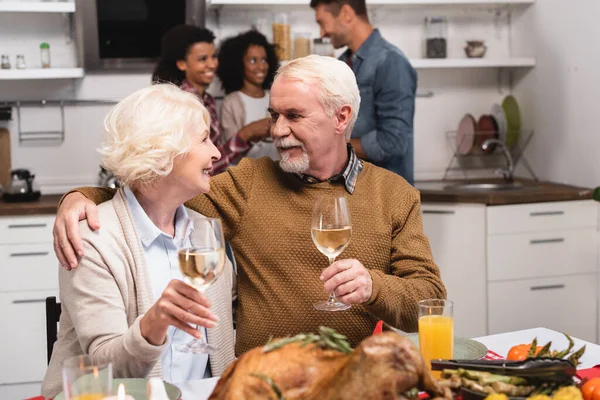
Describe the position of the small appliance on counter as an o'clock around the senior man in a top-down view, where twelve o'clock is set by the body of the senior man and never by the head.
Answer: The small appliance on counter is roughly at 5 o'clock from the senior man.

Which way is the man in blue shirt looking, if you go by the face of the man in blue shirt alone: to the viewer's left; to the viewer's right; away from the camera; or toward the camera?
to the viewer's left

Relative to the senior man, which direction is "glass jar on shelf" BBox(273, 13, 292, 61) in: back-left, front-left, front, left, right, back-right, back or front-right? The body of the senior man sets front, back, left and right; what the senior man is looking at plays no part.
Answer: back

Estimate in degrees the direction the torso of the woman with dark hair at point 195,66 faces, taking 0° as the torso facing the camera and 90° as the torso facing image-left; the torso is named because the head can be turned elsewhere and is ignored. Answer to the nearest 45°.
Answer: approximately 315°

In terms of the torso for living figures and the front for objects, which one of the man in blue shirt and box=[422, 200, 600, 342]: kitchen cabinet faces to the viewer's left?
the man in blue shirt

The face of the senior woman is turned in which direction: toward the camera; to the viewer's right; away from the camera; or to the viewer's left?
to the viewer's right

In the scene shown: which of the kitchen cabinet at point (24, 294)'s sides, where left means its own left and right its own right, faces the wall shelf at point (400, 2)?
left

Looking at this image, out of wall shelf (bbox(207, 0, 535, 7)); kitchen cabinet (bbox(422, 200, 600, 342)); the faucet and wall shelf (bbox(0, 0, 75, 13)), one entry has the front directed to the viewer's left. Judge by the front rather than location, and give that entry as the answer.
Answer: the faucet

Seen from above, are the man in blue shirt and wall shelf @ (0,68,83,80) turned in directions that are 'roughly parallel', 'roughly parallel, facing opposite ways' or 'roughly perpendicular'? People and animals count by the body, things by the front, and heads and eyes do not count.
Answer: roughly perpendicular

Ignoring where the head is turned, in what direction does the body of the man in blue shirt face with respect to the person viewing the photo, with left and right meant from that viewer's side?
facing to the left of the viewer

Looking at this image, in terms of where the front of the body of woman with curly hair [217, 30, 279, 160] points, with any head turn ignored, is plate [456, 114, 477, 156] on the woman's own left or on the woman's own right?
on the woman's own left

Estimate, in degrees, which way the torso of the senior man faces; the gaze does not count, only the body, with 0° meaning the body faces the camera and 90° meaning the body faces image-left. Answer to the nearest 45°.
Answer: approximately 0°
